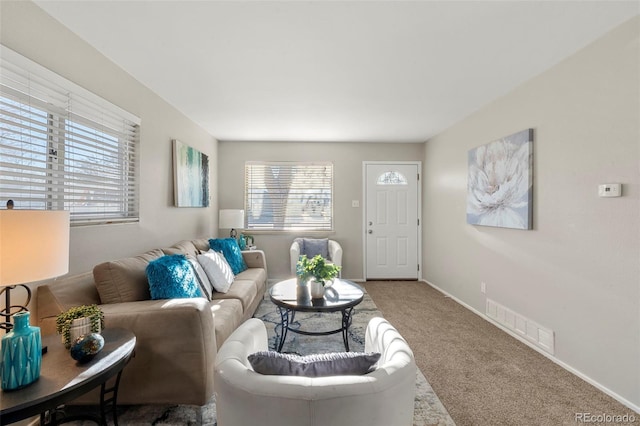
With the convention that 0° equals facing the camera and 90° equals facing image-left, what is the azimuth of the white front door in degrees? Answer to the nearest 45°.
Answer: approximately 0°

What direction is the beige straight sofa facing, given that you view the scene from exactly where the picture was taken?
facing to the right of the viewer

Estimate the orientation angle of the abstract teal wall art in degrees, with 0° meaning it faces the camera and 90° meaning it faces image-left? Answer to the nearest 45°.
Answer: approximately 315°

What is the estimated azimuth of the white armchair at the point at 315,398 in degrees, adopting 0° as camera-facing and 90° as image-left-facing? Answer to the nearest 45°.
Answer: approximately 180°

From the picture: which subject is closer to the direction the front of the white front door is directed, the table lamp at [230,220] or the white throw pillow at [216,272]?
the white throw pillow

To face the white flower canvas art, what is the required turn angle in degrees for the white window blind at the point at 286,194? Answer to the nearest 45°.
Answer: approximately 45° to its left

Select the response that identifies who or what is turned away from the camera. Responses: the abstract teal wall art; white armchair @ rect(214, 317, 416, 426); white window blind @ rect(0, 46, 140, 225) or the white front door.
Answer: the white armchair

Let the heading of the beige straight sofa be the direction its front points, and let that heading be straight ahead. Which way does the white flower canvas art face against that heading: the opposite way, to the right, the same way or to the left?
the opposite way

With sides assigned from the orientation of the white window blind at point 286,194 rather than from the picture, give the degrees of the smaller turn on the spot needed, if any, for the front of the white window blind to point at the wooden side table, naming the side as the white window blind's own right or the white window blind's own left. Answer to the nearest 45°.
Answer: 0° — it already faces it

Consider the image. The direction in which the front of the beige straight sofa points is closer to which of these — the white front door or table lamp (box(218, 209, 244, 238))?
the white front door

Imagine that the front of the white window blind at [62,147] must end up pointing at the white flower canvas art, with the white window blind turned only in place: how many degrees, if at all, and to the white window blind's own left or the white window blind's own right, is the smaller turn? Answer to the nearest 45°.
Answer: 0° — it already faces it
